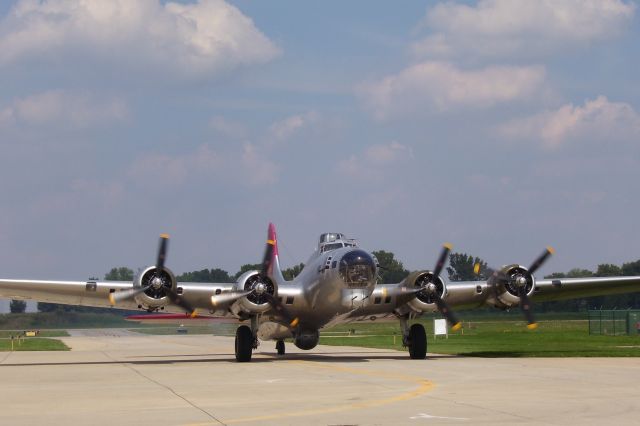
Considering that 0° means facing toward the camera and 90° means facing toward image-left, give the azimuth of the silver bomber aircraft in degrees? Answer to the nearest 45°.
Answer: approximately 0°
